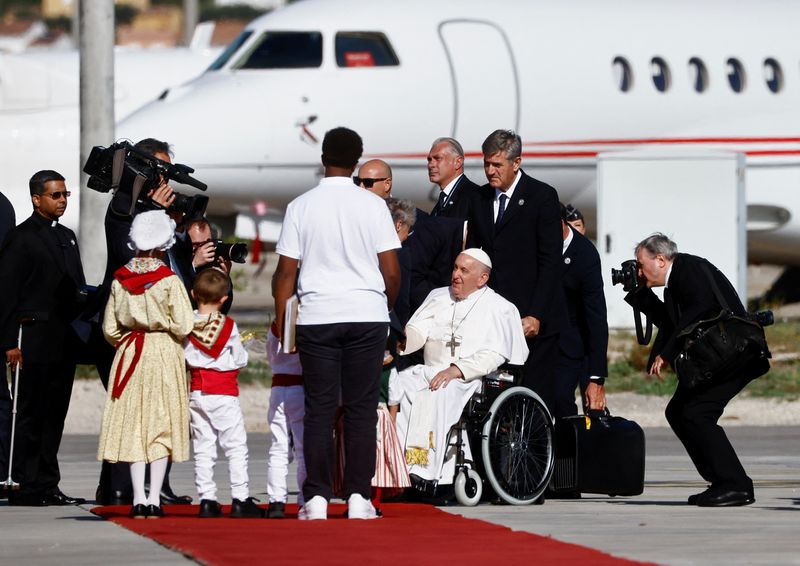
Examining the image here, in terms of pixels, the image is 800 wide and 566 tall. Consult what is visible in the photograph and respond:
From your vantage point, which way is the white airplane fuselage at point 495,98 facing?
to the viewer's left

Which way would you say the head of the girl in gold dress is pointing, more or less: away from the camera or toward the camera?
away from the camera

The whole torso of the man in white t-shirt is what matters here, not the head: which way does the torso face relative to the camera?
away from the camera

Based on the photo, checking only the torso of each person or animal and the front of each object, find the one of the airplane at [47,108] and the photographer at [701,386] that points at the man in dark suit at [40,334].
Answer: the photographer

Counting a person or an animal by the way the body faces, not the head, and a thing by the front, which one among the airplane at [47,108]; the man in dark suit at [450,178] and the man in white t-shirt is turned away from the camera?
the man in white t-shirt

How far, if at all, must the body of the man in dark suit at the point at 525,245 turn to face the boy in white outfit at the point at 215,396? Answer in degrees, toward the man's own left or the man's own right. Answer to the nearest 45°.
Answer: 0° — they already face them

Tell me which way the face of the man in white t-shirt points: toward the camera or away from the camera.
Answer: away from the camera

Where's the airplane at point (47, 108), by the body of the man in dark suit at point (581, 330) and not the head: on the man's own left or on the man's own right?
on the man's own right

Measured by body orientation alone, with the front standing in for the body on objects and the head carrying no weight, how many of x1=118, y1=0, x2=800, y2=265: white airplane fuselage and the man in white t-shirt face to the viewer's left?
1

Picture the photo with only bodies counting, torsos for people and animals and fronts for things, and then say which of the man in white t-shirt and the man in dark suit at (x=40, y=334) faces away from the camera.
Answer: the man in white t-shirt

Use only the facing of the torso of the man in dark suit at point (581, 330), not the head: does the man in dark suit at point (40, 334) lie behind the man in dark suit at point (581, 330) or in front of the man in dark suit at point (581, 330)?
in front

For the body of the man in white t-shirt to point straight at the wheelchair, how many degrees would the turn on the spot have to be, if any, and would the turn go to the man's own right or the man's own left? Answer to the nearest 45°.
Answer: approximately 45° to the man's own right
